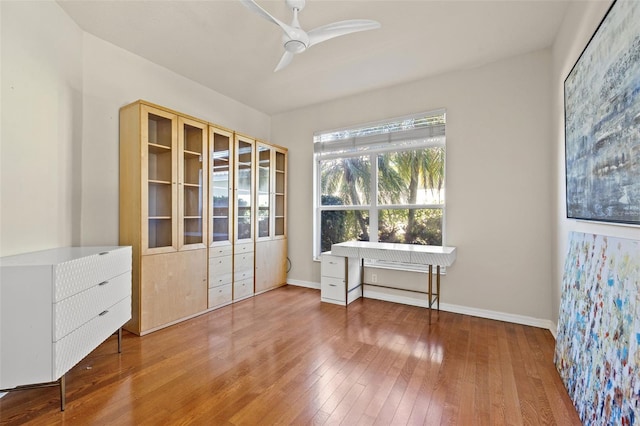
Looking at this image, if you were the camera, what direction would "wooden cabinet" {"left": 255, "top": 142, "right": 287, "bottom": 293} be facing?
facing the viewer and to the right of the viewer

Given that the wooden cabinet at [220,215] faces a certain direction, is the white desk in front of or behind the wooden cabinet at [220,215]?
in front

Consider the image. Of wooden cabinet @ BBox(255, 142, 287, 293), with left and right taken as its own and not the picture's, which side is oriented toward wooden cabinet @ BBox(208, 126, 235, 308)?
right

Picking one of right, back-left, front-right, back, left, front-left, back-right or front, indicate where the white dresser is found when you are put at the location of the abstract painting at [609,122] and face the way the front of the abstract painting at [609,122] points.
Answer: front-left

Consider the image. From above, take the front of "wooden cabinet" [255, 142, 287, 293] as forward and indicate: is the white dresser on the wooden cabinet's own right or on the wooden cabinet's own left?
on the wooden cabinet's own right

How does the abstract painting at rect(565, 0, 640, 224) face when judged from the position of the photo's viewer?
facing to the left of the viewer

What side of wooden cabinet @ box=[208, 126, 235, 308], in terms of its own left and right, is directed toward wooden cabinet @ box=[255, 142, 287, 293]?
left

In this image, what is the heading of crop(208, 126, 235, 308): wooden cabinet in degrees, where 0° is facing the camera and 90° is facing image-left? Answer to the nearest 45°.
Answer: approximately 315°
